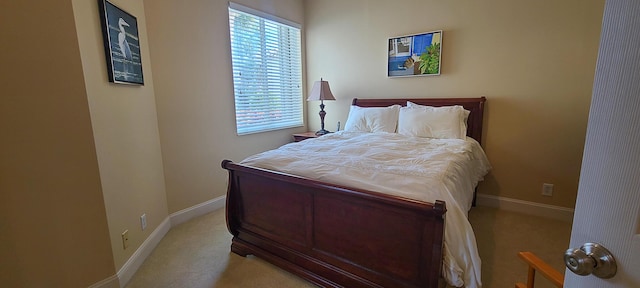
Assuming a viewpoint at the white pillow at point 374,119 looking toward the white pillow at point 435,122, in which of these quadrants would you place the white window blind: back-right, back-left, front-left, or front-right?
back-right

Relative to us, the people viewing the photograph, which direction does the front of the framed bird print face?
facing the viewer and to the right of the viewer

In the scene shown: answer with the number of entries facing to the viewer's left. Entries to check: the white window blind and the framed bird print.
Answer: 0

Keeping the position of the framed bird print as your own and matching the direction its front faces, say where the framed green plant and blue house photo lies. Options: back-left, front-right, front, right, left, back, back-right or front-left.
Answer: front-left

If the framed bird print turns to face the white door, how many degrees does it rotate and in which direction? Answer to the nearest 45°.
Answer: approximately 45° to its right

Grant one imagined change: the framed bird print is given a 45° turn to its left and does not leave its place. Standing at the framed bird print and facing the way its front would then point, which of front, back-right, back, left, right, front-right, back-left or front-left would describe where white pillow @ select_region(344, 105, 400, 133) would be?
front

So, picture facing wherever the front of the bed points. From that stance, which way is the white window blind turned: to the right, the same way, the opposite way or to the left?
to the left

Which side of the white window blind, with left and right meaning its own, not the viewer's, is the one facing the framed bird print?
right

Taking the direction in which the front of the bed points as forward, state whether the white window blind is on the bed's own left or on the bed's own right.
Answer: on the bed's own right

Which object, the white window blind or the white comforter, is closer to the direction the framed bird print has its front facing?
the white comforter

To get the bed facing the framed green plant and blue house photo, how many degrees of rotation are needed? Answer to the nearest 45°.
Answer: approximately 135° to its right

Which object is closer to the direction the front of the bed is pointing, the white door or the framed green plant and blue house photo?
the white door

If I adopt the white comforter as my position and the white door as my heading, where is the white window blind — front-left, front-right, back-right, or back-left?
back-right

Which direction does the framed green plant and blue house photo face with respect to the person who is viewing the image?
facing the viewer and to the left of the viewer

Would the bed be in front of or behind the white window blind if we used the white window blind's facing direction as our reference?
in front
